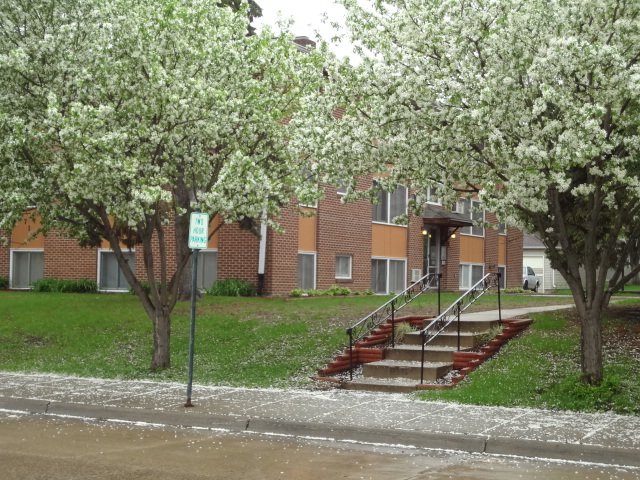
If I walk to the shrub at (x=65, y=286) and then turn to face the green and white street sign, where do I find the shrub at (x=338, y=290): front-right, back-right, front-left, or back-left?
front-left

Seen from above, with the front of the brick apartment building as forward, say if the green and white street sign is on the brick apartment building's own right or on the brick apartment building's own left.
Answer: on the brick apartment building's own right

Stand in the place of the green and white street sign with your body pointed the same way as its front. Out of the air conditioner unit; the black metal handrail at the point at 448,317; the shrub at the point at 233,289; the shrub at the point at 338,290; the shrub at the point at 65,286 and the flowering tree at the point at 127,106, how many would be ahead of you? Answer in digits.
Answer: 0

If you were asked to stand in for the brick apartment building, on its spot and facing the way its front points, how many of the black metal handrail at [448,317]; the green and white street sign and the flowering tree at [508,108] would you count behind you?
0

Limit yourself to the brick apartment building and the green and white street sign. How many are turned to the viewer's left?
0

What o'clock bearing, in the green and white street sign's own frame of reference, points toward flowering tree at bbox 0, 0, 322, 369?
The flowering tree is roughly at 5 o'clock from the green and white street sign.

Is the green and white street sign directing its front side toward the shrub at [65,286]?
no

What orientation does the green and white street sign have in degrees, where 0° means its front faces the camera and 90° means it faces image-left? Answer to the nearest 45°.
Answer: approximately 0°

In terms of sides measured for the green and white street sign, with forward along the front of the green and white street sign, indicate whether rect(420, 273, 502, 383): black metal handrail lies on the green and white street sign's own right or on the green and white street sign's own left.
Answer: on the green and white street sign's own left

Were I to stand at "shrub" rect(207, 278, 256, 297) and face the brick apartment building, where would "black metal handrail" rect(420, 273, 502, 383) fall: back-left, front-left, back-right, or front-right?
back-right

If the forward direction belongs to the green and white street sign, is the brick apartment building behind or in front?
behind

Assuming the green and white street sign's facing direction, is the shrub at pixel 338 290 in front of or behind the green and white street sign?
behind

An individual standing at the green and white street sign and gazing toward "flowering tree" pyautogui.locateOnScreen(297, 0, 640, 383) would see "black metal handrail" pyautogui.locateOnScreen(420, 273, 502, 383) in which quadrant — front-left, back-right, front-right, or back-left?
front-left

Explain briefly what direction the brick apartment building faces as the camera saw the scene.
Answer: facing the viewer and to the right of the viewer

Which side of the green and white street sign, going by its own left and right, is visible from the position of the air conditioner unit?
back
